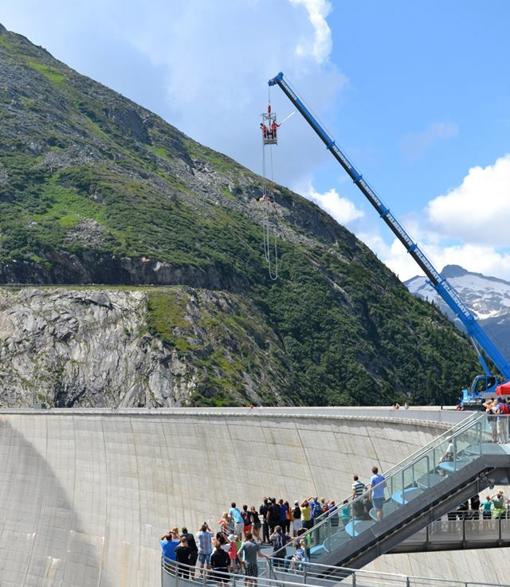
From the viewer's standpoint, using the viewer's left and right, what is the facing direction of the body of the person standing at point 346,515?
facing away from the viewer

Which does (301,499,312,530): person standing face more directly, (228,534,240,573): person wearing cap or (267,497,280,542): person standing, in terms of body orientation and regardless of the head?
the person standing

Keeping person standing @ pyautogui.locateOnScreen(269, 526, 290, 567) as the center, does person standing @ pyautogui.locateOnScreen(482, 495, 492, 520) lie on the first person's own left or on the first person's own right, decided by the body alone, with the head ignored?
on the first person's own right

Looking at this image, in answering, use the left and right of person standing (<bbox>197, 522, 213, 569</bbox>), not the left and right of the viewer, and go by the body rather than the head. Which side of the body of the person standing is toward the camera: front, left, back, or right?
back

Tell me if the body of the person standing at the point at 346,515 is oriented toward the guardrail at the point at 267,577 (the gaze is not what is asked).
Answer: no

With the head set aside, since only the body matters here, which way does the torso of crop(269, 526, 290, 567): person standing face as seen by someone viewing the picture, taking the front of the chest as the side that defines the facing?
away from the camera

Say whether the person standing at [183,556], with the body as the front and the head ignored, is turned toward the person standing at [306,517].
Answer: no

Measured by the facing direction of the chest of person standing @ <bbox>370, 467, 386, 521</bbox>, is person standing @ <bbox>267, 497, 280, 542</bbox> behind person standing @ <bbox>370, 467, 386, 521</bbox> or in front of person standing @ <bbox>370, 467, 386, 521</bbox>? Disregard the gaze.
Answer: in front

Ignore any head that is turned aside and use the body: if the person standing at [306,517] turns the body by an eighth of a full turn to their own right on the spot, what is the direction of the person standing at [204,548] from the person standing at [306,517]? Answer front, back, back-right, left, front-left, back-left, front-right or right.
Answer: back

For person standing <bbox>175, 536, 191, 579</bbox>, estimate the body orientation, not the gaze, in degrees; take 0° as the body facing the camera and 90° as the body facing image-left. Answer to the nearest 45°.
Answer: approximately 180°

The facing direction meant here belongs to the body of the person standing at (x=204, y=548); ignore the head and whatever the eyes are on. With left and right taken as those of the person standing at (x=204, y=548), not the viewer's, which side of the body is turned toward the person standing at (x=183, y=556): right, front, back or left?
left

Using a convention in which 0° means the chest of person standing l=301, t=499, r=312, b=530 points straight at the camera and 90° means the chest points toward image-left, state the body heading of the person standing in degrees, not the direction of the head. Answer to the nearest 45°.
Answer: approximately 180°

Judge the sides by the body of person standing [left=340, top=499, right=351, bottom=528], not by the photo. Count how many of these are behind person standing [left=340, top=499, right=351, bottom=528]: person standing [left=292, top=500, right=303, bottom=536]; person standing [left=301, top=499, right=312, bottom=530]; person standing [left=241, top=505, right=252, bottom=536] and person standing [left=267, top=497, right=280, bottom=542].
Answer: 0

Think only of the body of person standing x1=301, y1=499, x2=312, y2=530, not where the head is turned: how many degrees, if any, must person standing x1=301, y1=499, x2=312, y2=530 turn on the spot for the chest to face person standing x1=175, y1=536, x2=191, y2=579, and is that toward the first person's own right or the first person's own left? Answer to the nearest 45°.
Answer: approximately 135° to the first person's own left

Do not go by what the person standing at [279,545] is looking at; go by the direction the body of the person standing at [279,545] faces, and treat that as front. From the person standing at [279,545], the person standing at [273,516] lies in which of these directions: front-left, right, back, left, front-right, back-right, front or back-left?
front

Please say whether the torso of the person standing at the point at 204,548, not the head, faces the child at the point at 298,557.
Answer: no
